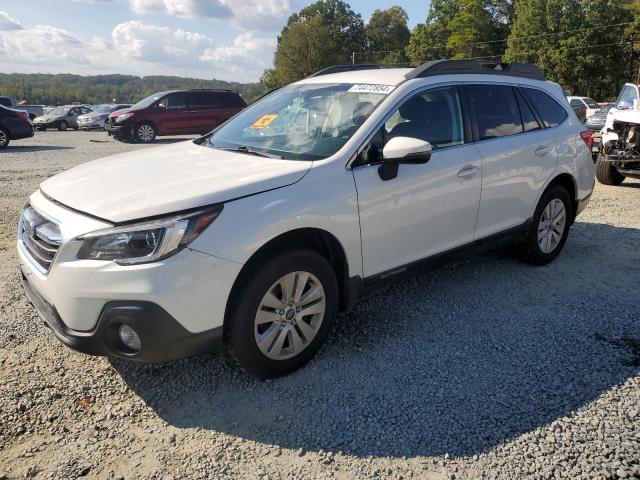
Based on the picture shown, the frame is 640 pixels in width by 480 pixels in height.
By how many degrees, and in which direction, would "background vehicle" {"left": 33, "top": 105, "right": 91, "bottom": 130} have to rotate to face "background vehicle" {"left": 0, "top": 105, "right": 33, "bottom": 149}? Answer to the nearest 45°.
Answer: approximately 45° to its left

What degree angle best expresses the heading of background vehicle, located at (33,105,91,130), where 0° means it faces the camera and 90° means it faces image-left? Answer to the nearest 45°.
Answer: approximately 45°

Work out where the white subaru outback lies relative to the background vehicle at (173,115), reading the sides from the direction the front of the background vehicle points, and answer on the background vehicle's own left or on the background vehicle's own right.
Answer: on the background vehicle's own left

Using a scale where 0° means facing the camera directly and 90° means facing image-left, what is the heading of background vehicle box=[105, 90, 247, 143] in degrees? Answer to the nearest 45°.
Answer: approximately 45°

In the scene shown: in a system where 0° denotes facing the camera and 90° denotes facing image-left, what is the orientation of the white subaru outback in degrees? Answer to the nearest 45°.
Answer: approximately 45°

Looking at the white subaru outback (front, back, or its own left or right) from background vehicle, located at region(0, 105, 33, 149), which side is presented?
right

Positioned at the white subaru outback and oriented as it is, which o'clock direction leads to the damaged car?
The damaged car is roughly at 6 o'clock from the white subaru outback.
